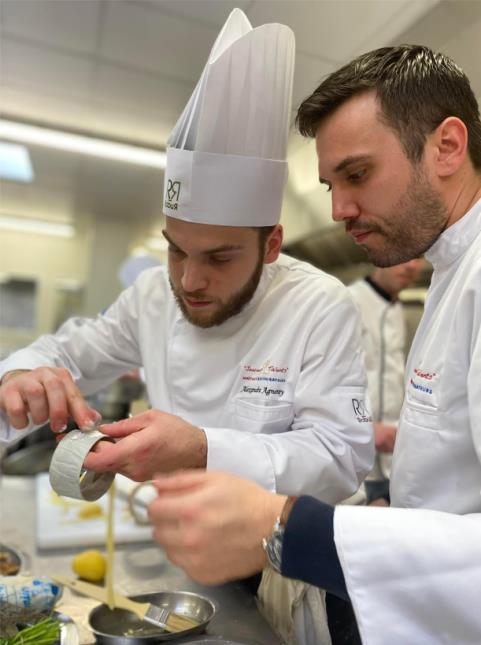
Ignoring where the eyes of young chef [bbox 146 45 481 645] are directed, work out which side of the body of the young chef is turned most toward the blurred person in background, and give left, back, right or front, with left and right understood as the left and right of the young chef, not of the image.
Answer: right

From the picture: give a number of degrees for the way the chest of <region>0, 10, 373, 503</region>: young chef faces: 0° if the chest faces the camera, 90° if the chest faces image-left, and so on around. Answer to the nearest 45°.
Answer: approximately 45°

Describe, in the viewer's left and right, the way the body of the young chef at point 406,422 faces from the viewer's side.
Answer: facing to the left of the viewer

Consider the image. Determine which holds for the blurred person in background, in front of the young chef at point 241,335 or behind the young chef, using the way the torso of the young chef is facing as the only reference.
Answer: behind

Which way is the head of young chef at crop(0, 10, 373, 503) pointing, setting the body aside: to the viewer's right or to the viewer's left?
to the viewer's left

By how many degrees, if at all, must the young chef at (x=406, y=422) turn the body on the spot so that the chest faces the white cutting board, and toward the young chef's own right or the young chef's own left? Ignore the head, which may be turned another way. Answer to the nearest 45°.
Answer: approximately 45° to the young chef's own right

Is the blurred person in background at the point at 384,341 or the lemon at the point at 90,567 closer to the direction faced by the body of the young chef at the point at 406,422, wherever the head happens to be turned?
the lemon
